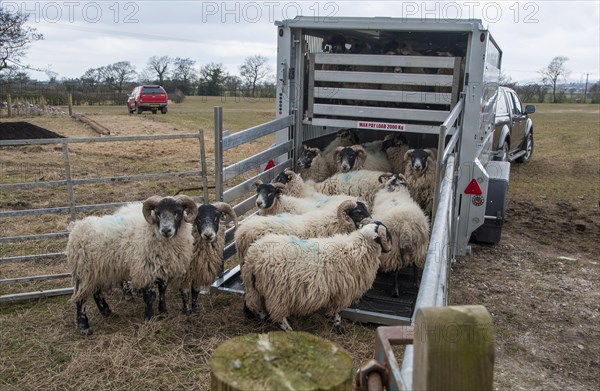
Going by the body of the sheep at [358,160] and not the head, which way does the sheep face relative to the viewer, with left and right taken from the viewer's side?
facing the viewer and to the left of the viewer

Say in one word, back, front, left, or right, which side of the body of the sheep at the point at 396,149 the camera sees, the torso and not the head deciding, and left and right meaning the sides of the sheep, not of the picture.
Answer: front

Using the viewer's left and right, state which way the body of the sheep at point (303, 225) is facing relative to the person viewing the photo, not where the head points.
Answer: facing to the right of the viewer

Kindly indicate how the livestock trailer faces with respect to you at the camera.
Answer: facing away from the viewer

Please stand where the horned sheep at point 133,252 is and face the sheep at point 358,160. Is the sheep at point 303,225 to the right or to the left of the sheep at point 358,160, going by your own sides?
right

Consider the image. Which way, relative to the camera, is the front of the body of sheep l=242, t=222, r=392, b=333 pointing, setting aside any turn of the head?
to the viewer's right

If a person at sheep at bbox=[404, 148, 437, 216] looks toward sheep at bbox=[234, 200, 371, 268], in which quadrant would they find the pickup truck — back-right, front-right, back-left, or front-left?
back-right

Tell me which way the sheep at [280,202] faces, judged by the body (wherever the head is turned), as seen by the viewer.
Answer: to the viewer's left

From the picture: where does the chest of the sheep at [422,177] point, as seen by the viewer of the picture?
toward the camera

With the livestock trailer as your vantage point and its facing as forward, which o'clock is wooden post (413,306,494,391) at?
The wooden post is roughly at 6 o'clock from the livestock trailer.

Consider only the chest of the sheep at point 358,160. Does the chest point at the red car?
no

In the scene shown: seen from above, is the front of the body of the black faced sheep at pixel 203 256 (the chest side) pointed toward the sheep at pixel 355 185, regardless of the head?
no

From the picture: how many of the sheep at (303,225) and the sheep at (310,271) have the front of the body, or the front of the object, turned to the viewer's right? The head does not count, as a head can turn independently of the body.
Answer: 2
